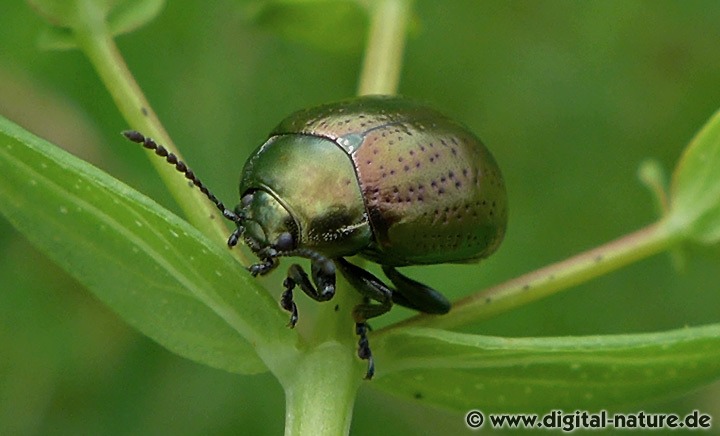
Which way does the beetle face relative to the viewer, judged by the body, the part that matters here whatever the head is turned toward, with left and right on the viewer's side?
facing the viewer and to the left of the viewer

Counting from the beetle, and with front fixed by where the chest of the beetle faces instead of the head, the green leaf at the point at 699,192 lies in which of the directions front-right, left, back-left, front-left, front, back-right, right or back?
back-left
